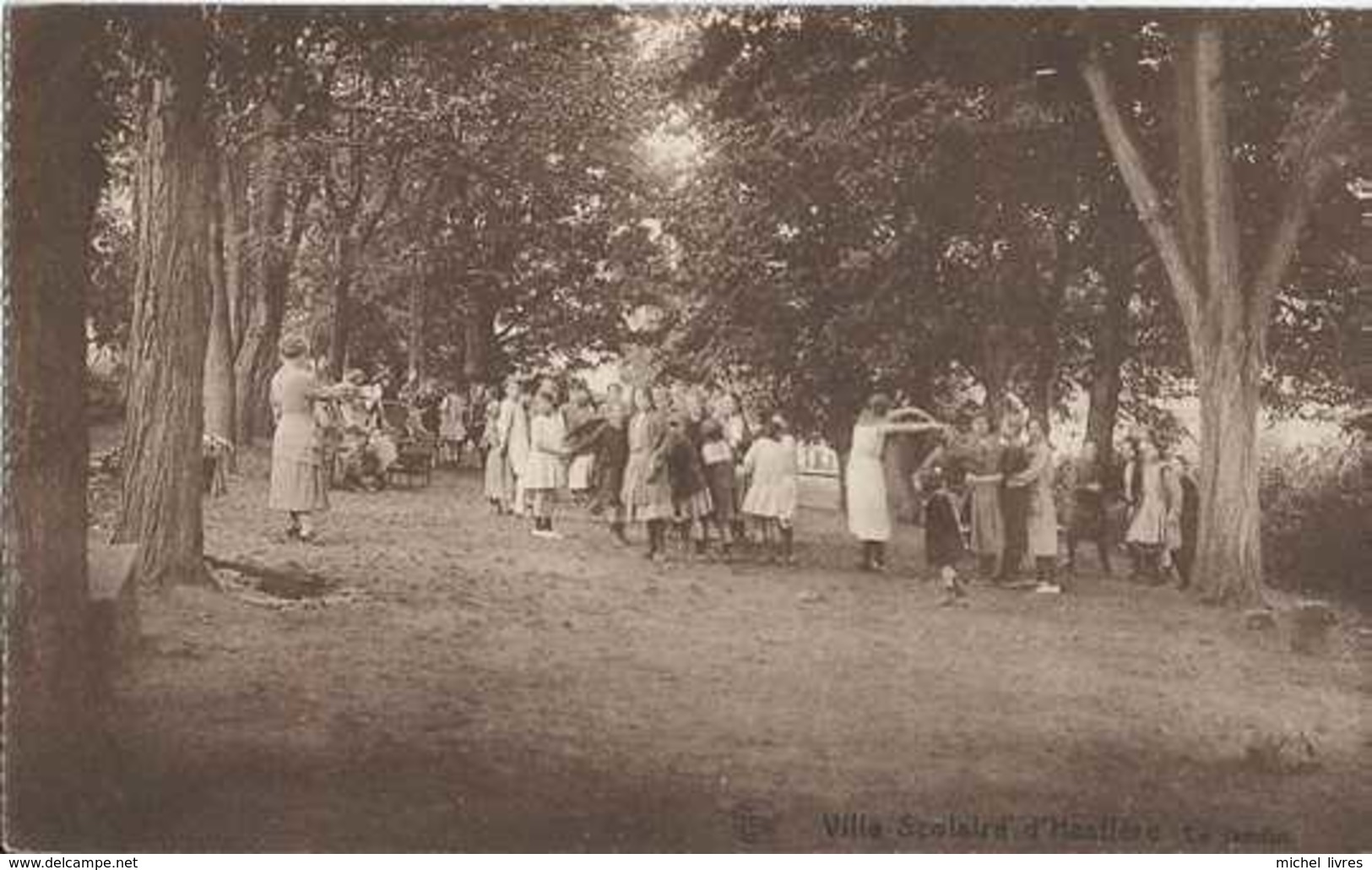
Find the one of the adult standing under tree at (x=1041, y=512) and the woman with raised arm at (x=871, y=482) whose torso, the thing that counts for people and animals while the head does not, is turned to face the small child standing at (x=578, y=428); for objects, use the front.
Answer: the adult standing under tree

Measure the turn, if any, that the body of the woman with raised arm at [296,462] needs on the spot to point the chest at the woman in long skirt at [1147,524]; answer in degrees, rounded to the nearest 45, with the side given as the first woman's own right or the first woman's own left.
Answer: approximately 45° to the first woman's own right

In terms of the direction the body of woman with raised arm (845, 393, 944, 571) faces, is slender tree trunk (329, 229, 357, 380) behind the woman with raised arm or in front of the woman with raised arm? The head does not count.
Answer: behind

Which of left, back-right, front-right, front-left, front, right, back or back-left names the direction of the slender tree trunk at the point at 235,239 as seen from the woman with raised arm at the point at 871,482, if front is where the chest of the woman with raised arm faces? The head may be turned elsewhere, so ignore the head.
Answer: back

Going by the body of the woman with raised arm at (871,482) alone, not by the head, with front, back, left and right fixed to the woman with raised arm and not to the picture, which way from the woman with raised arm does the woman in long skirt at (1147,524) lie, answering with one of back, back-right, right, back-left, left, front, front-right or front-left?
front

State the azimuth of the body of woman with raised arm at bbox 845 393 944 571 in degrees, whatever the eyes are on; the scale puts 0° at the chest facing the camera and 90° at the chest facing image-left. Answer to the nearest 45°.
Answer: approximately 270°

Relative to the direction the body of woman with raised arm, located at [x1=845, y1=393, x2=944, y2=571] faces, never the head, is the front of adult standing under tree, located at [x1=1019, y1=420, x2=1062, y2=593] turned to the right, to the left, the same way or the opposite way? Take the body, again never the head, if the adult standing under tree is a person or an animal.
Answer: the opposite way

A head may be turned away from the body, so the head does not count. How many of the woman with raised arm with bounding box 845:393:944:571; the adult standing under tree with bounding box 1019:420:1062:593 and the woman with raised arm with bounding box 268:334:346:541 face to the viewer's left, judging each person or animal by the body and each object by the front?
1

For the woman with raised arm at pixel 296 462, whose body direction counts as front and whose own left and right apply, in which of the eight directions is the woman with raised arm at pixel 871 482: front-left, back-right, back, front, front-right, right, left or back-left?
front-right

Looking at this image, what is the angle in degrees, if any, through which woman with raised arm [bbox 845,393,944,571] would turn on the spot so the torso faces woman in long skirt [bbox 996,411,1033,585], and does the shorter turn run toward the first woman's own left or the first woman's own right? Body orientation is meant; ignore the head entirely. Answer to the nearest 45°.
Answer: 0° — they already face them

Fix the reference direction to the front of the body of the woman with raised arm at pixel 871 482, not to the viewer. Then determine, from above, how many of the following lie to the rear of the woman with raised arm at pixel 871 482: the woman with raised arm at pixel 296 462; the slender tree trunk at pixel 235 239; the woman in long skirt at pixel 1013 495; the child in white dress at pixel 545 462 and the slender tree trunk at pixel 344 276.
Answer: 4

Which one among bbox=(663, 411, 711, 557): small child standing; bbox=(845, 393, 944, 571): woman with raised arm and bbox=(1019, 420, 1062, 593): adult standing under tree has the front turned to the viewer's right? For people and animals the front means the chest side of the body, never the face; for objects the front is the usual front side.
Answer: the woman with raised arm

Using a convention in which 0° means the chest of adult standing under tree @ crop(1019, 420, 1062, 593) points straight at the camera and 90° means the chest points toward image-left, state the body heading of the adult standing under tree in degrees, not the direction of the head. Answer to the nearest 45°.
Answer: approximately 90°

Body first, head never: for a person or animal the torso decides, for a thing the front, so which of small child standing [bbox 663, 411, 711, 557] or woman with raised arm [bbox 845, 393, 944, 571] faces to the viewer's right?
the woman with raised arm

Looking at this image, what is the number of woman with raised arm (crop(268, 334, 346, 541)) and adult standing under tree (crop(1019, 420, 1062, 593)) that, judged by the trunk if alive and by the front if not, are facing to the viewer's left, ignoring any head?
1
